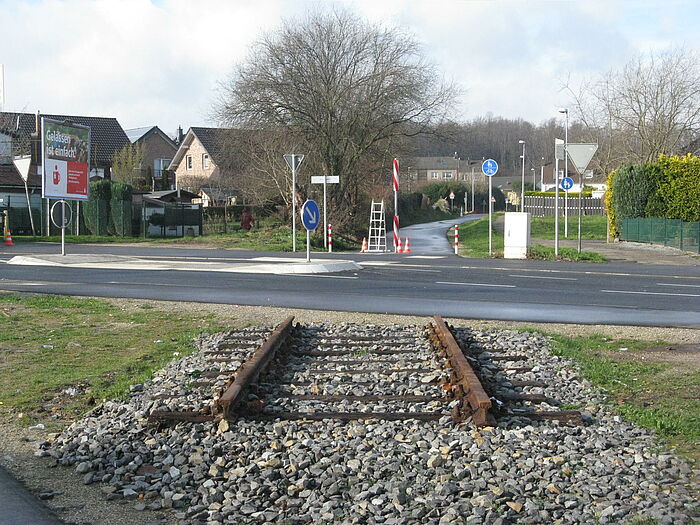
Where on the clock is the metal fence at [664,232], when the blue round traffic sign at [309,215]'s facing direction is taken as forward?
The metal fence is roughly at 9 o'clock from the blue round traffic sign.

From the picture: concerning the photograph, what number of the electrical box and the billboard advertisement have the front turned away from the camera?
0

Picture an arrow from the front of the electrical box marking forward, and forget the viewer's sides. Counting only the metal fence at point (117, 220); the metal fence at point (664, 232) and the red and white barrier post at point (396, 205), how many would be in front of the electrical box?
0

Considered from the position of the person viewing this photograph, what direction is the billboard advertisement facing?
facing the viewer and to the right of the viewer

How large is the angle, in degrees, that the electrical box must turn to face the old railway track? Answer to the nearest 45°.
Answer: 0° — it already faces it

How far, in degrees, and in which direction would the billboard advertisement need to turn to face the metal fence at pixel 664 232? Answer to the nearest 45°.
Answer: approximately 45° to its left

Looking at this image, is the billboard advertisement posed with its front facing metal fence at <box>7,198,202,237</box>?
no

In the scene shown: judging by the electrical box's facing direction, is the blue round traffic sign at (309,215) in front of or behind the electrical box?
in front

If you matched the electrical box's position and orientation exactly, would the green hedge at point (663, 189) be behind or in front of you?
behind

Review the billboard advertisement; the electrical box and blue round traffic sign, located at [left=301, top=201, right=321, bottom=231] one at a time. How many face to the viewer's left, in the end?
0

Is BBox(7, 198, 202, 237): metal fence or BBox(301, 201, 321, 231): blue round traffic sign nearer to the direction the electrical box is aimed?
the blue round traffic sign

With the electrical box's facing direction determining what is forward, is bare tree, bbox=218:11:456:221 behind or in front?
behind

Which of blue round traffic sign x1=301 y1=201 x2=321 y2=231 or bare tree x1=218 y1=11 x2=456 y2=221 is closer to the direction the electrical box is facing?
the blue round traffic sign

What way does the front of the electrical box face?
toward the camera

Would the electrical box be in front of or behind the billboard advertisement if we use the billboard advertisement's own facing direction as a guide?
in front

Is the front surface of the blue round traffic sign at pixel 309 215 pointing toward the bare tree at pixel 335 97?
no

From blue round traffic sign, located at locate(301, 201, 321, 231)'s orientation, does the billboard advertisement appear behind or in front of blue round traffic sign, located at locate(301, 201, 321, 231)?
behind

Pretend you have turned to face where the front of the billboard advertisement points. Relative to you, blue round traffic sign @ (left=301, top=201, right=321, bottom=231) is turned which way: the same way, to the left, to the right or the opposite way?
the same way
